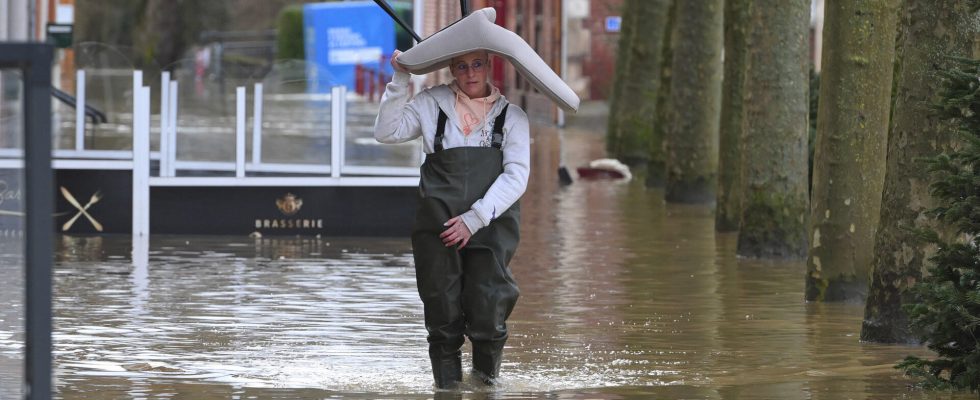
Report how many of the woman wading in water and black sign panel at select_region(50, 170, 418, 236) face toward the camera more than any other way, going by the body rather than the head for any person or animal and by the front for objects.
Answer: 2

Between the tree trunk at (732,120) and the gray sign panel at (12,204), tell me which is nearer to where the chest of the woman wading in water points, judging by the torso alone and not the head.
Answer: the gray sign panel

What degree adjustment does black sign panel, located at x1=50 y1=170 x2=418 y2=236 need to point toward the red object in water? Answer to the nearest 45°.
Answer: approximately 135° to its left

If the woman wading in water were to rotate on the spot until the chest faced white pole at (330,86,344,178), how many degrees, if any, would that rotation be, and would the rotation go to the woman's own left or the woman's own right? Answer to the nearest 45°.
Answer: approximately 180°

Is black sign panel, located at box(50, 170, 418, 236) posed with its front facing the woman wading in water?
yes

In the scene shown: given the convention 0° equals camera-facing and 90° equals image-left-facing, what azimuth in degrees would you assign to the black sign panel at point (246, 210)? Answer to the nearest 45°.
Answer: approximately 0°

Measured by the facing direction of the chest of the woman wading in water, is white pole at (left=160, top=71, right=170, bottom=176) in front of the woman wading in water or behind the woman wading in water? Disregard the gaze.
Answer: behind

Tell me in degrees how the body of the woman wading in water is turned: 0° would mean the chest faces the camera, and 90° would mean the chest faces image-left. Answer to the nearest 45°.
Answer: approximately 0°

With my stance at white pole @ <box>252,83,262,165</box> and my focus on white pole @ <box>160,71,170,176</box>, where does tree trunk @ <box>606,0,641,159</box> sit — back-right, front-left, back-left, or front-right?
back-right
